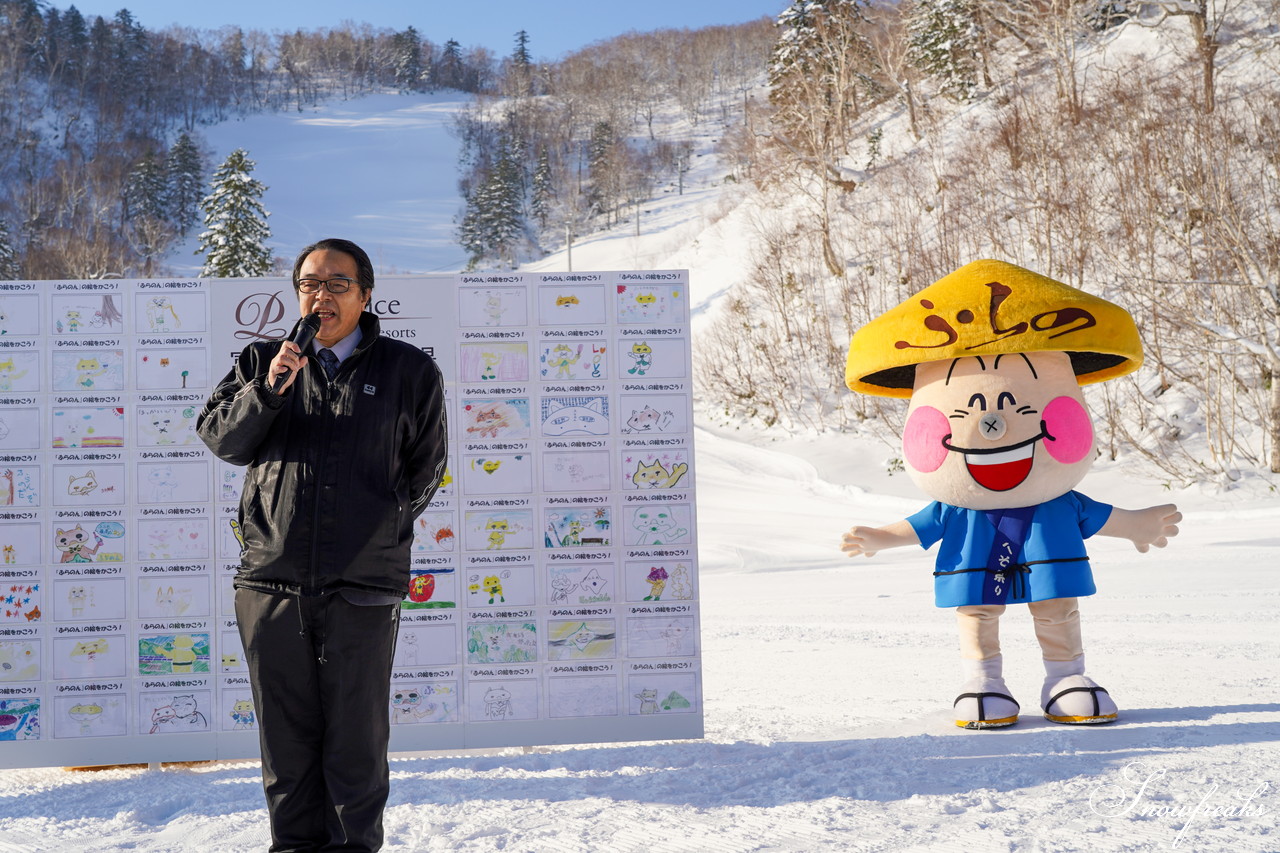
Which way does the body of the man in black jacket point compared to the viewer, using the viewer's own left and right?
facing the viewer

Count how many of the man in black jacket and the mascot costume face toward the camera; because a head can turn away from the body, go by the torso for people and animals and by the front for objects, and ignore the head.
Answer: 2

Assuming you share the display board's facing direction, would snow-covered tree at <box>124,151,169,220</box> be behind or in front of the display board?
behind

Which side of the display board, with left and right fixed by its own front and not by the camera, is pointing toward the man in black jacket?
front

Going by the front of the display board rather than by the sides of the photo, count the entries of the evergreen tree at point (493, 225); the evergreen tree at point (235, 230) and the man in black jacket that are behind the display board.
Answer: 2

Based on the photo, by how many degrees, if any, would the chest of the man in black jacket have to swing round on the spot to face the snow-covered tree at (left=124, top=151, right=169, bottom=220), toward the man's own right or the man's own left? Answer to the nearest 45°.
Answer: approximately 180°

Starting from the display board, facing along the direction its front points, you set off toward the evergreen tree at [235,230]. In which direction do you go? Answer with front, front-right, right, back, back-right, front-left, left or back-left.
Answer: back

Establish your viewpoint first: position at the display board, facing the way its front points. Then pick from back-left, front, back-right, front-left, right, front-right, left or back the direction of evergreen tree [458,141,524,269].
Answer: back

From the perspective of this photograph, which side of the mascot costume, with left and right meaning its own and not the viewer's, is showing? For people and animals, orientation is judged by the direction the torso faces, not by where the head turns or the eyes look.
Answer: front
